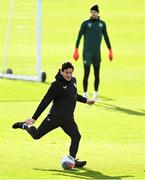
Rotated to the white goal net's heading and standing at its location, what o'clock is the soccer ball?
The soccer ball is roughly at 3 o'clock from the white goal net.

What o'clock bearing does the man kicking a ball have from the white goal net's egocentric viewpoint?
The man kicking a ball is roughly at 3 o'clock from the white goal net.

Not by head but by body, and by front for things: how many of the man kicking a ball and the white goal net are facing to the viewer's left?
0

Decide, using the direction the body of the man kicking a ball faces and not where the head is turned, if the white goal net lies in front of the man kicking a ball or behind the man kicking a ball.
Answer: behind

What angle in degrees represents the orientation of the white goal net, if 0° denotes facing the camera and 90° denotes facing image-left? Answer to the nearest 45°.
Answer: approximately 270°
